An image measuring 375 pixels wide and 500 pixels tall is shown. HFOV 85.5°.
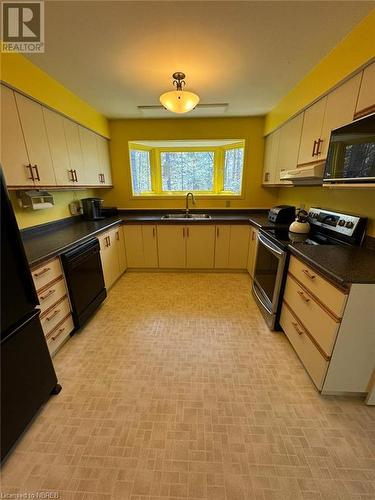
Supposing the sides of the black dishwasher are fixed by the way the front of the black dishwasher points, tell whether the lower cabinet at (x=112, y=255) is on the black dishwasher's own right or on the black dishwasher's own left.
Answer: on the black dishwasher's own left

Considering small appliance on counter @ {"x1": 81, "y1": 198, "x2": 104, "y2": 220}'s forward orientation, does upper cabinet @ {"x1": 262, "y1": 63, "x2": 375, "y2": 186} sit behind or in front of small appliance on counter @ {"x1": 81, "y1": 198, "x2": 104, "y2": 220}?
in front

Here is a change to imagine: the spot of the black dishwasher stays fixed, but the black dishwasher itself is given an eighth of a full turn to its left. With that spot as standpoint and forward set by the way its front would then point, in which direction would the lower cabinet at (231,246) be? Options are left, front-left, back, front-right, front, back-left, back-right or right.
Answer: front

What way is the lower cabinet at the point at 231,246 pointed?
toward the camera

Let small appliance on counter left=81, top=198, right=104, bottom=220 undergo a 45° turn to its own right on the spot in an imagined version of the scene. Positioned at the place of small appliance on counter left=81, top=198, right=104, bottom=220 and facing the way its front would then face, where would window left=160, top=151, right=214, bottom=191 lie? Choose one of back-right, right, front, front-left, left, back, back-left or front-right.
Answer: left

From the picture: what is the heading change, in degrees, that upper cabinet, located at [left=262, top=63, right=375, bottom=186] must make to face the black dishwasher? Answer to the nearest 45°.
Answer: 0° — it already faces it

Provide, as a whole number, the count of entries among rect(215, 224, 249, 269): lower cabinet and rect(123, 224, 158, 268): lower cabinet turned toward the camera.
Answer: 2

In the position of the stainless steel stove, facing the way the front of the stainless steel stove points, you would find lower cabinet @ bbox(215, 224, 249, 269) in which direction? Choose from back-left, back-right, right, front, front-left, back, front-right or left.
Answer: right

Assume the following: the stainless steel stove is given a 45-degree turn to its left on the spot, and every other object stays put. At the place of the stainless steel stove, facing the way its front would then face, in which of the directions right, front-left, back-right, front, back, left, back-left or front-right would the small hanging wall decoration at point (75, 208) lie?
right

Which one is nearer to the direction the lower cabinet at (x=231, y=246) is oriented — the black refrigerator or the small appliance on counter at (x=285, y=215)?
the black refrigerator

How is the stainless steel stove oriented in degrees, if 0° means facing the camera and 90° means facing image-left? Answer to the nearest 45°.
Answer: approximately 45°

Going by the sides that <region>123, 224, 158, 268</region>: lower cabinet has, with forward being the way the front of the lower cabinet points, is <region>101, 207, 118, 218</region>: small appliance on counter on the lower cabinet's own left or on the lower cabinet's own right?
on the lower cabinet's own right
